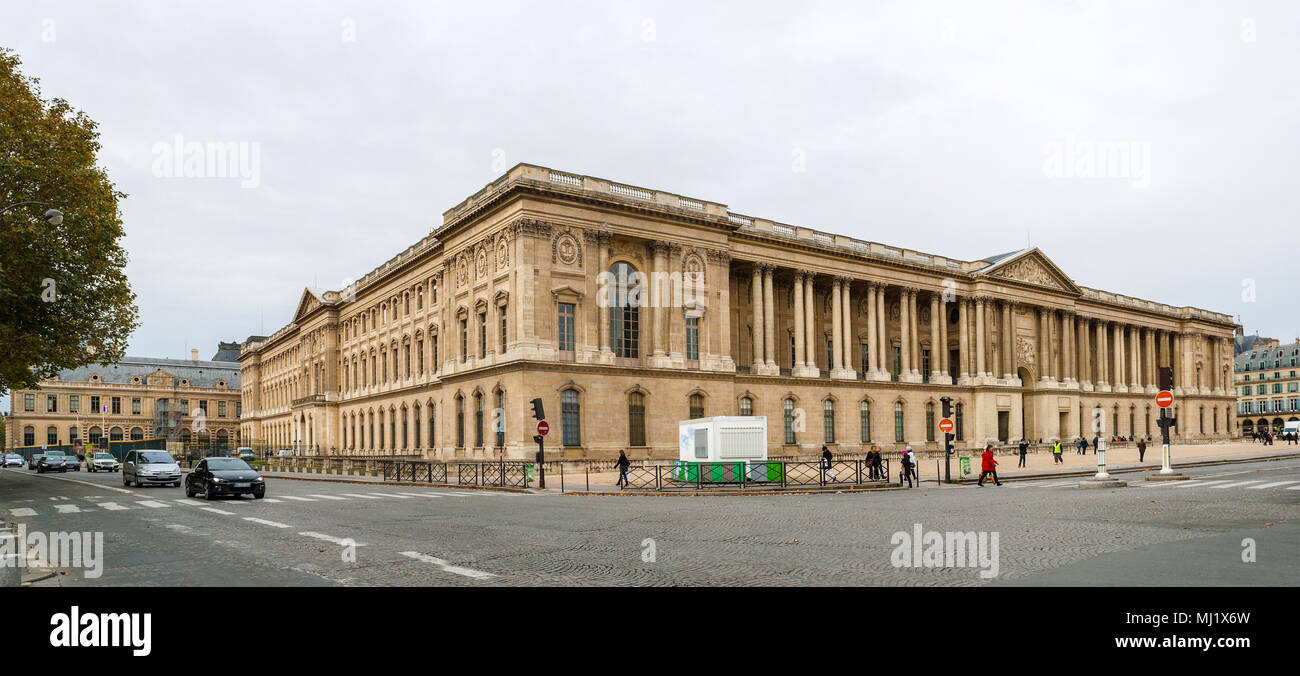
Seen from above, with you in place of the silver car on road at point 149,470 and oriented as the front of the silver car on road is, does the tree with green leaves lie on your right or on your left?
on your right

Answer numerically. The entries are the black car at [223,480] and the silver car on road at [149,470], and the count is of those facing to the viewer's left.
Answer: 0

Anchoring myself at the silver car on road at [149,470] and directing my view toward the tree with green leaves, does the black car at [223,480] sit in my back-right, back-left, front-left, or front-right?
front-left

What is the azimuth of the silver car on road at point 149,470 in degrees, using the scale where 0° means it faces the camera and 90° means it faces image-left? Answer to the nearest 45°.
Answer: approximately 315°

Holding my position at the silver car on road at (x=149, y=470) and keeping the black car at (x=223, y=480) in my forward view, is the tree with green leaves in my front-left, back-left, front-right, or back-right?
front-right

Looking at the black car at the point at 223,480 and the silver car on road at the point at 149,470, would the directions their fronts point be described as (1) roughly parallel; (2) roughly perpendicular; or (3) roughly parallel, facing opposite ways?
roughly parallel
